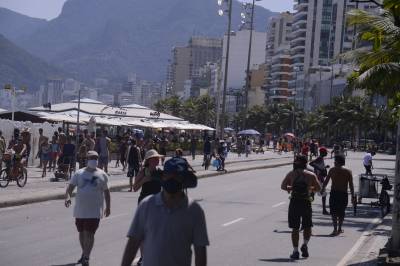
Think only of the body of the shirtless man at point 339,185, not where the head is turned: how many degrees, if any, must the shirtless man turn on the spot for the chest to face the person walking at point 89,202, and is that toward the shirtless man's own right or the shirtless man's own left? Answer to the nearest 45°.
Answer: approximately 135° to the shirtless man's own left

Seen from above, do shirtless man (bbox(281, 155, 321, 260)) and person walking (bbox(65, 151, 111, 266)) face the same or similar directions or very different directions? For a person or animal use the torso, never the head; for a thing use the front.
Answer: very different directions

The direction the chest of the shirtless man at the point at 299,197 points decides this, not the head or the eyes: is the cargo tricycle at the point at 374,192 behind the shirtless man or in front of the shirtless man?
in front

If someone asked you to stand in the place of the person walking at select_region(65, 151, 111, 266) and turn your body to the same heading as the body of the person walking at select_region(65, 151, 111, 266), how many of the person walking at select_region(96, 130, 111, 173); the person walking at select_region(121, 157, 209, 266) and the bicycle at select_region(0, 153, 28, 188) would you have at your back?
2

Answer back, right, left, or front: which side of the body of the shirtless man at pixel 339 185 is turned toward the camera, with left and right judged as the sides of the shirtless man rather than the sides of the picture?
back

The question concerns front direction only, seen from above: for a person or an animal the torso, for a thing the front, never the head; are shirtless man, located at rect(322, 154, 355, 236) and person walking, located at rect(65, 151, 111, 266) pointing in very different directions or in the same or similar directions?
very different directions

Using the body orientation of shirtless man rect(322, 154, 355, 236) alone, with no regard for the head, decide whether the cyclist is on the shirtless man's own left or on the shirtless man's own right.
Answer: on the shirtless man's own left

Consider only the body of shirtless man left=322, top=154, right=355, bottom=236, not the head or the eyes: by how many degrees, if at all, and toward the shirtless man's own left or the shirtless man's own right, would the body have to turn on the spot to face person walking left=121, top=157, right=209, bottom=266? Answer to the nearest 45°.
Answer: approximately 180°

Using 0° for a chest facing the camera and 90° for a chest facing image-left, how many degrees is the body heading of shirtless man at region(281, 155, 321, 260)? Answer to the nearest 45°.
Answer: approximately 180°
